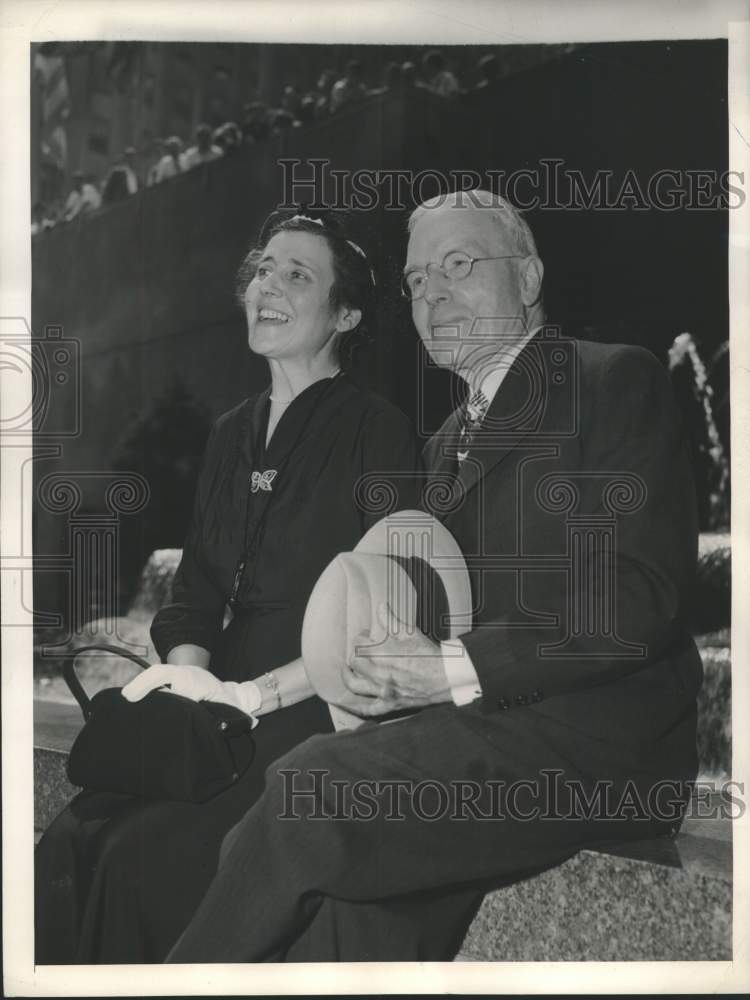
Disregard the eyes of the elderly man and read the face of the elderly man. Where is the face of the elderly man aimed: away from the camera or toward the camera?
toward the camera

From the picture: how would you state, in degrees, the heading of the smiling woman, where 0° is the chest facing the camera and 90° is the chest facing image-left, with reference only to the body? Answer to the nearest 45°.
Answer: approximately 45°

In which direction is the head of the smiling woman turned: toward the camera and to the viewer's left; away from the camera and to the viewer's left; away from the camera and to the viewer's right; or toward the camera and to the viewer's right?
toward the camera and to the viewer's left

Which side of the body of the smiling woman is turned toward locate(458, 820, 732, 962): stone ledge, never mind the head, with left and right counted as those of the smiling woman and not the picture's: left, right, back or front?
left
